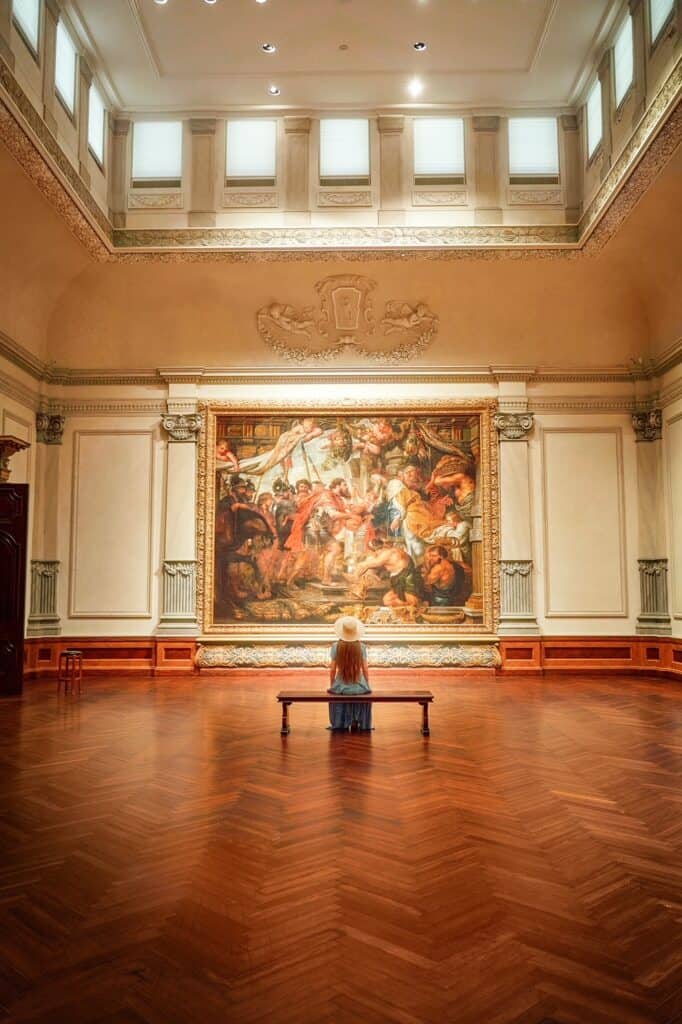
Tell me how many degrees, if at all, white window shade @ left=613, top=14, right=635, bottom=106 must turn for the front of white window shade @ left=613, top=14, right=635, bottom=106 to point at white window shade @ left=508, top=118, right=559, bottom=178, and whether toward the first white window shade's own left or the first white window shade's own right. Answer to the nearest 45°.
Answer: approximately 45° to the first white window shade's own right

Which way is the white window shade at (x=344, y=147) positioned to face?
toward the camera

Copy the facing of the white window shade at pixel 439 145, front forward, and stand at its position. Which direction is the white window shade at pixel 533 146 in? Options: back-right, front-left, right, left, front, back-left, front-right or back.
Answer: left

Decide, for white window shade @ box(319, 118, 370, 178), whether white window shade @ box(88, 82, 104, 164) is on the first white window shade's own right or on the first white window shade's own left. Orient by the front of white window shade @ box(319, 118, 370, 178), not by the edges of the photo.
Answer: on the first white window shade's own right

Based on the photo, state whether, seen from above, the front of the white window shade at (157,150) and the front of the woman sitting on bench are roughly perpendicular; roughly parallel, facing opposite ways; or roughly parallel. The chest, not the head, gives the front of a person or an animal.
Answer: roughly parallel, facing opposite ways

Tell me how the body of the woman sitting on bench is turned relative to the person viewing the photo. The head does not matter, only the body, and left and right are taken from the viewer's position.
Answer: facing away from the viewer

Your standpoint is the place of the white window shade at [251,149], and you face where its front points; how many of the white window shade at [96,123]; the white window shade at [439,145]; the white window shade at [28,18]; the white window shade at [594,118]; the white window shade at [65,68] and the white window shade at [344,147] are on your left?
3

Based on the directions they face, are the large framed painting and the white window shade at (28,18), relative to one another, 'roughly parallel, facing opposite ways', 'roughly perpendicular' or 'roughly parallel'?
roughly perpendicular

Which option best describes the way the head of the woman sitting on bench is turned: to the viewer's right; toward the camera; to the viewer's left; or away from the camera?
away from the camera

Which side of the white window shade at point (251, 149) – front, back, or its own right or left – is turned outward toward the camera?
front

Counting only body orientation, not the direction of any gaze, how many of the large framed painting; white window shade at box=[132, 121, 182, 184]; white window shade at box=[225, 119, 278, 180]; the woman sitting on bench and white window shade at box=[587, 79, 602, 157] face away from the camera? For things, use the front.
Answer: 1

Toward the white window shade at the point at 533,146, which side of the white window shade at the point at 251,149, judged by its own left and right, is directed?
left

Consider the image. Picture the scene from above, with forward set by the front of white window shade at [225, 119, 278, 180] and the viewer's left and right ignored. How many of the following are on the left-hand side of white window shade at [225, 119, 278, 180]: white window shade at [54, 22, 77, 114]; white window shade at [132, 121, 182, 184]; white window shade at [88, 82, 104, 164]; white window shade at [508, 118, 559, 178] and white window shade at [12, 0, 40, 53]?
1

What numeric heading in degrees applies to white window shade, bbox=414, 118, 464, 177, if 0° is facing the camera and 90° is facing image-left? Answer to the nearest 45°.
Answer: approximately 0°

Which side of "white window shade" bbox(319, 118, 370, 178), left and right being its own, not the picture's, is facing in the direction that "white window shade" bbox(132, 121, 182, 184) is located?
right
